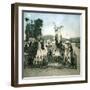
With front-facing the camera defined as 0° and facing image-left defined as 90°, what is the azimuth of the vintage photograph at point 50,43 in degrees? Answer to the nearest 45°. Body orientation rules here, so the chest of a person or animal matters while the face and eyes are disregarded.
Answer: approximately 315°
